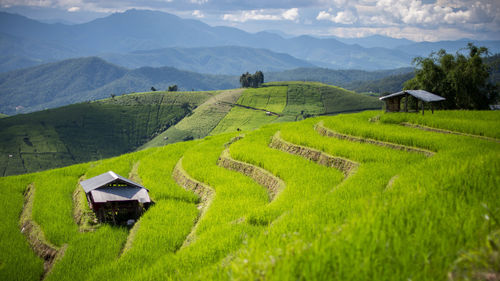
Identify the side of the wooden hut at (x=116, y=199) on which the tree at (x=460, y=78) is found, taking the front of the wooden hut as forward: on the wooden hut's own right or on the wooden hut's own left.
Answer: on the wooden hut's own left

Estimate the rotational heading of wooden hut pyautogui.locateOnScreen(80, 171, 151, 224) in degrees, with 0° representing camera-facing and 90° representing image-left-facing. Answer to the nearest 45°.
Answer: approximately 0°
